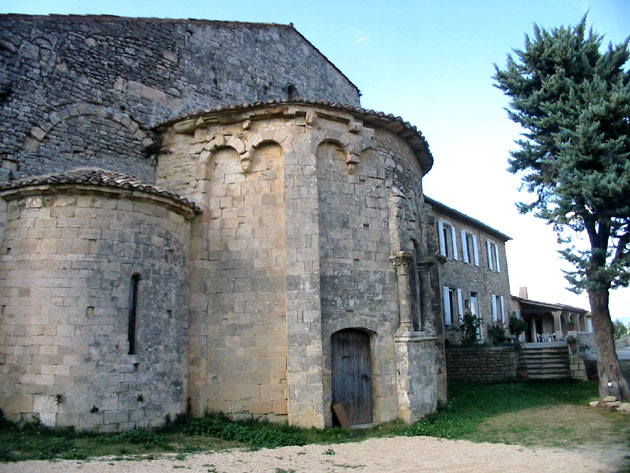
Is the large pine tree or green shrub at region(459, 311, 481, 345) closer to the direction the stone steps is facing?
the large pine tree

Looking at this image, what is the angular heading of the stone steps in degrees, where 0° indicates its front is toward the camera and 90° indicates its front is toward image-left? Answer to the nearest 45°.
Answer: approximately 0°

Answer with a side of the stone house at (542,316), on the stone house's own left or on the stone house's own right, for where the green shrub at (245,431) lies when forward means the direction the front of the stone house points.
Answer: on the stone house's own right

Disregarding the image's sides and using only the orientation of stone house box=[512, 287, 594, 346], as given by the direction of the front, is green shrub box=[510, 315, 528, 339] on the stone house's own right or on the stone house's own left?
on the stone house's own right

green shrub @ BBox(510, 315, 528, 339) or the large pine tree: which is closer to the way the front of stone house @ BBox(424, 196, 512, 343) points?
the large pine tree

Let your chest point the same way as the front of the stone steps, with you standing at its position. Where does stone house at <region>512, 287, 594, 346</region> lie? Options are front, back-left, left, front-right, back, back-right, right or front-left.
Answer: back

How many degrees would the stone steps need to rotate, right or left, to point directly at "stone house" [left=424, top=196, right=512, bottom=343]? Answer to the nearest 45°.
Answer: approximately 135° to its right

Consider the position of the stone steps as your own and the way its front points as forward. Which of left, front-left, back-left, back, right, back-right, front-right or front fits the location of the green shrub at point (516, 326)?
back

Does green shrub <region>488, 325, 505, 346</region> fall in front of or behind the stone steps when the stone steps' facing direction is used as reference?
behind
